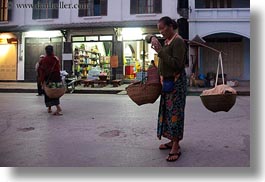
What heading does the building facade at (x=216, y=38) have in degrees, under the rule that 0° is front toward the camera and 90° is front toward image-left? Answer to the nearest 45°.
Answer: approximately 0°

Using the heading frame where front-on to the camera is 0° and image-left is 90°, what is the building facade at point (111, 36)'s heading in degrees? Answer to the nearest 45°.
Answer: approximately 0°

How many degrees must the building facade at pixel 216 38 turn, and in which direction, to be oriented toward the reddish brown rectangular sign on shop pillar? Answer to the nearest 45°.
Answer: approximately 90° to its right
